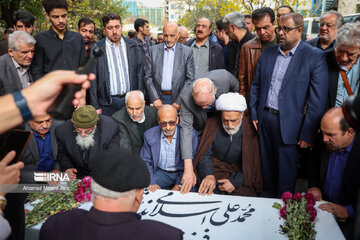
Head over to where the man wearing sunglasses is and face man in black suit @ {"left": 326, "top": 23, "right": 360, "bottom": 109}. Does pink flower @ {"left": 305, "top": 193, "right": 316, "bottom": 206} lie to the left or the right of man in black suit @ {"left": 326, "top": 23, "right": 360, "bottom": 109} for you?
right

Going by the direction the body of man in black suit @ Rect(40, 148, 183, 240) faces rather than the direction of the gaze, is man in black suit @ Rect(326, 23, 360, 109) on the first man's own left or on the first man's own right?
on the first man's own right

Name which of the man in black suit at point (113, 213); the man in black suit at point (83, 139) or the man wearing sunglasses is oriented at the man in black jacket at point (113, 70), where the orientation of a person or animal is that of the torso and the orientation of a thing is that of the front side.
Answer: the man in black suit at point (113, 213)

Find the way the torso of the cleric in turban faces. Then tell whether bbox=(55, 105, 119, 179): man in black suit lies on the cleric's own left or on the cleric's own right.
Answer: on the cleric's own right

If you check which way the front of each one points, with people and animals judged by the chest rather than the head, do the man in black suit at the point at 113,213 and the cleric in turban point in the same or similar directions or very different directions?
very different directions

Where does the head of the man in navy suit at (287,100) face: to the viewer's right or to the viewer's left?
to the viewer's left

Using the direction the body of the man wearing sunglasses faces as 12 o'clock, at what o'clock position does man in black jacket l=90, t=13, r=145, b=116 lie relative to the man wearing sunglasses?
The man in black jacket is roughly at 5 o'clock from the man wearing sunglasses.

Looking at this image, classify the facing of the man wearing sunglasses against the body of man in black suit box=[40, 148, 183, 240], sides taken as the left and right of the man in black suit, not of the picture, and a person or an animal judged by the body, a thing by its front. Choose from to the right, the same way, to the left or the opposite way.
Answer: the opposite way

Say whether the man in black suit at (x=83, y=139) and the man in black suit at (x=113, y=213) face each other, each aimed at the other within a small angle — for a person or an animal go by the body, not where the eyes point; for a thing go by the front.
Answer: yes

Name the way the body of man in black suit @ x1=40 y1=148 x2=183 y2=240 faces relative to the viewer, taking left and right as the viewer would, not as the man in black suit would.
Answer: facing away from the viewer

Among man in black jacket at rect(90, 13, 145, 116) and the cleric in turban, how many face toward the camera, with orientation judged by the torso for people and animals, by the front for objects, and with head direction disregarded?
2
